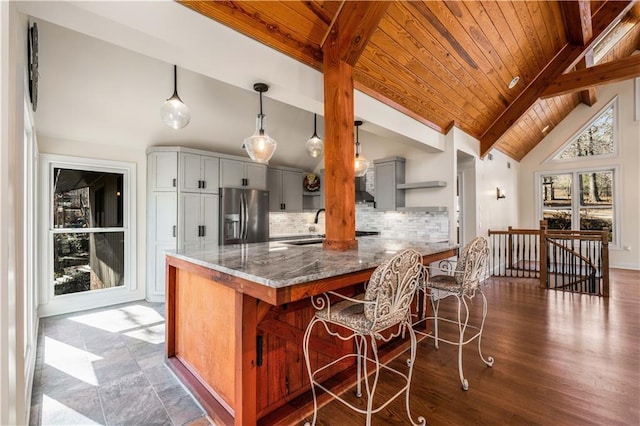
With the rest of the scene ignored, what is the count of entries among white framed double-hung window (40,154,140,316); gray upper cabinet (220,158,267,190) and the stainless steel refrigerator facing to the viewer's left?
0

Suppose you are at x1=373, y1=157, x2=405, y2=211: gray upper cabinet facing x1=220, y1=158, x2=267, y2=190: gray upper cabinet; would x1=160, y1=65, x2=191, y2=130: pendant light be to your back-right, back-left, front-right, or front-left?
front-left

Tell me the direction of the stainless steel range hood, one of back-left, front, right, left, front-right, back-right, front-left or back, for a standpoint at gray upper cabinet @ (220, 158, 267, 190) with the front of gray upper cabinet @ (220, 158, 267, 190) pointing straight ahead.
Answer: front-left

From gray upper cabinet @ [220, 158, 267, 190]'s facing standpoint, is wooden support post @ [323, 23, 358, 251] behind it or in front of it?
in front

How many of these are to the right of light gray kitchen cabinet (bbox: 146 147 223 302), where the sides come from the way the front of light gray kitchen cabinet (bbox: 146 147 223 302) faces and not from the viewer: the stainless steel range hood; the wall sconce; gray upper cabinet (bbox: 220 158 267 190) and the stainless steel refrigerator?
0

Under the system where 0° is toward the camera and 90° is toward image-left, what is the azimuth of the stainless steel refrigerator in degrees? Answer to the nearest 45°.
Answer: approximately 315°

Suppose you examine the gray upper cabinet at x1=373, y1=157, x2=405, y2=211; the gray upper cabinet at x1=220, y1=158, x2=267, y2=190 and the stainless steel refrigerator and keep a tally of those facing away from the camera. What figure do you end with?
0

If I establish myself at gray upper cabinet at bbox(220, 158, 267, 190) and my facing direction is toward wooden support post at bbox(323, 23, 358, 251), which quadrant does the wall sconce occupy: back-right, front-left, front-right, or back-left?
front-left

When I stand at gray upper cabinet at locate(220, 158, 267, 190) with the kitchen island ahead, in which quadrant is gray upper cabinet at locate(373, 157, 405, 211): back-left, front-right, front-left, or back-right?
front-left

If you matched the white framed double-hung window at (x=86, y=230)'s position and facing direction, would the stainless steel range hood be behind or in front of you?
in front

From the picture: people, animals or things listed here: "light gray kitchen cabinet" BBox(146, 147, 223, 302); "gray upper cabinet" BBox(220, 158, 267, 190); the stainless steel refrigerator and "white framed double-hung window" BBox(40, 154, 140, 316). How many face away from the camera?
0

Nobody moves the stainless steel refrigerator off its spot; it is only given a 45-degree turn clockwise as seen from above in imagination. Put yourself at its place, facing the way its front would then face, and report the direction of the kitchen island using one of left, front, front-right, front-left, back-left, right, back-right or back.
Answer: front

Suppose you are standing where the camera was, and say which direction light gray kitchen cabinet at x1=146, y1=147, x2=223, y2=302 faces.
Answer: facing the viewer and to the right of the viewer

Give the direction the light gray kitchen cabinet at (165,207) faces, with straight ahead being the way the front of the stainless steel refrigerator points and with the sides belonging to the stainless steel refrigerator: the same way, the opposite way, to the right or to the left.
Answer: the same way

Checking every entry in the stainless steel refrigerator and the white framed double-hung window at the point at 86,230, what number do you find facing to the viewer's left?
0
